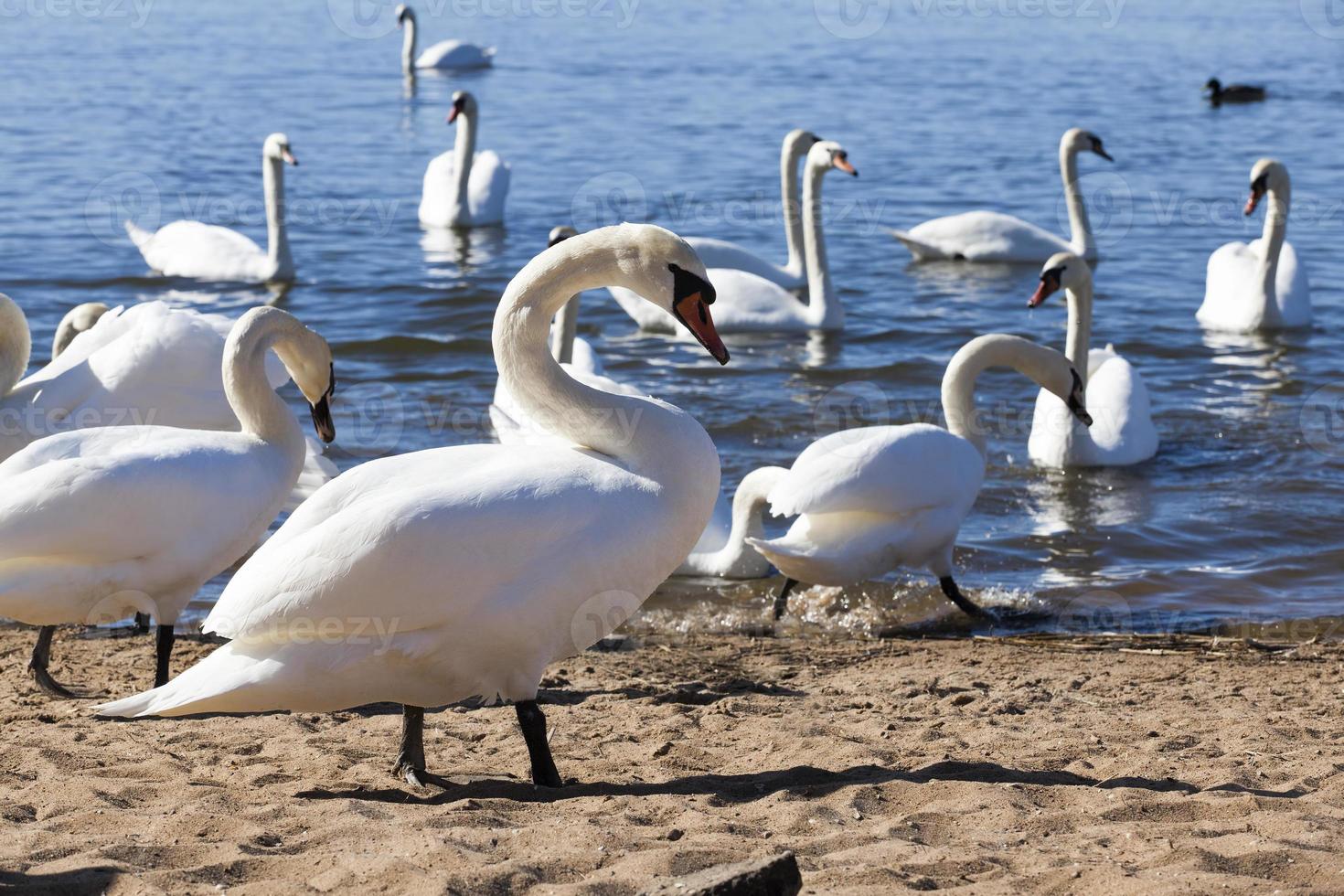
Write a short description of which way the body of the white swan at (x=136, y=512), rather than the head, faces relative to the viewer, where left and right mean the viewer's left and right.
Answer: facing to the right of the viewer

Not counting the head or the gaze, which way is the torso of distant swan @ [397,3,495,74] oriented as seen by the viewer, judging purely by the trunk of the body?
to the viewer's left

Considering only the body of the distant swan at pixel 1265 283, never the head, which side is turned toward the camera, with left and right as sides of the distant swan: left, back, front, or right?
front

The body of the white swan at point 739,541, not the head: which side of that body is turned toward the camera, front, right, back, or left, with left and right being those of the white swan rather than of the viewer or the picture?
right

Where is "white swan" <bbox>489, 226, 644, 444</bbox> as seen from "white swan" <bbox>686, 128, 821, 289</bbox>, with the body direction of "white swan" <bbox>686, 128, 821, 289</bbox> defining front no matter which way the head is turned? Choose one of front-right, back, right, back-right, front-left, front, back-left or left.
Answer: right

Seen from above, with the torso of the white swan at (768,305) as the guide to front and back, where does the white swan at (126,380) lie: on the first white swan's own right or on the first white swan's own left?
on the first white swan's own right

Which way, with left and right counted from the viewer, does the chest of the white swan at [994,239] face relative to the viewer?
facing to the right of the viewer

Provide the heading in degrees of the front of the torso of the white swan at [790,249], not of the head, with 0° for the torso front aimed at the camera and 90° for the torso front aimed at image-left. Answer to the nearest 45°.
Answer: approximately 270°

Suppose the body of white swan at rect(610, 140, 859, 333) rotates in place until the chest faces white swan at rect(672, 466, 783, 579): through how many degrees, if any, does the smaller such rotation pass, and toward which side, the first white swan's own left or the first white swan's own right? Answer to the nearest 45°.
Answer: approximately 90° to the first white swan's own right

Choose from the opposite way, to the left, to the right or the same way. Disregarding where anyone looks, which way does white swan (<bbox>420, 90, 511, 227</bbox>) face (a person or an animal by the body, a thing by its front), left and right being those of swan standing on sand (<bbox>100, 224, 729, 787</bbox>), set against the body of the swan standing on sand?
to the right

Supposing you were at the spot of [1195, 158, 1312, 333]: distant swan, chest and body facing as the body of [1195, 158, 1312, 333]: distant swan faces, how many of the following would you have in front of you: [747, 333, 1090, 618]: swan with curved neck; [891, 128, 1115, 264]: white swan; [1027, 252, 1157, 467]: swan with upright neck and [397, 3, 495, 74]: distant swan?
2

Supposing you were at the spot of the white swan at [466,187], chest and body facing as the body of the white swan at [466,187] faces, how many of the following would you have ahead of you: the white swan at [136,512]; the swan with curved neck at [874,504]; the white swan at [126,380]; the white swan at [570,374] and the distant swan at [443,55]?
4

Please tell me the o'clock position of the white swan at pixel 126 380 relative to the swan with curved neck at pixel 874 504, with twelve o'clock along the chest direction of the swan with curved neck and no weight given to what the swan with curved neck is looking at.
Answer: The white swan is roughly at 6 o'clock from the swan with curved neck.

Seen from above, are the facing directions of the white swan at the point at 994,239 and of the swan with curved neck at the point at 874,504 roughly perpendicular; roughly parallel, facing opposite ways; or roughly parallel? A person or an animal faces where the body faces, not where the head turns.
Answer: roughly parallel

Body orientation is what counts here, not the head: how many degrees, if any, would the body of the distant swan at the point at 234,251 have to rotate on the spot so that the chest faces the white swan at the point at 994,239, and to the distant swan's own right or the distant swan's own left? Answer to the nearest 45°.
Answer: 0° — it already faces it

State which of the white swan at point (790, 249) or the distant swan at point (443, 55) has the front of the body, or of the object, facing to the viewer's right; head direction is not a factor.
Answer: the white swan

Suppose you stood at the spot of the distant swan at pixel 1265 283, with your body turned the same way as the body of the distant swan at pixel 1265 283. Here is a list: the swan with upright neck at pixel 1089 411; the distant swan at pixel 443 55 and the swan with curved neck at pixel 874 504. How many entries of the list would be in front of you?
2

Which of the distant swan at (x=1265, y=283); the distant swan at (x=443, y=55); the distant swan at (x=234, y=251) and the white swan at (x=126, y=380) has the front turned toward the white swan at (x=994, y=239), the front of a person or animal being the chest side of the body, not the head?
the distant swan at (x=234, y=251)
